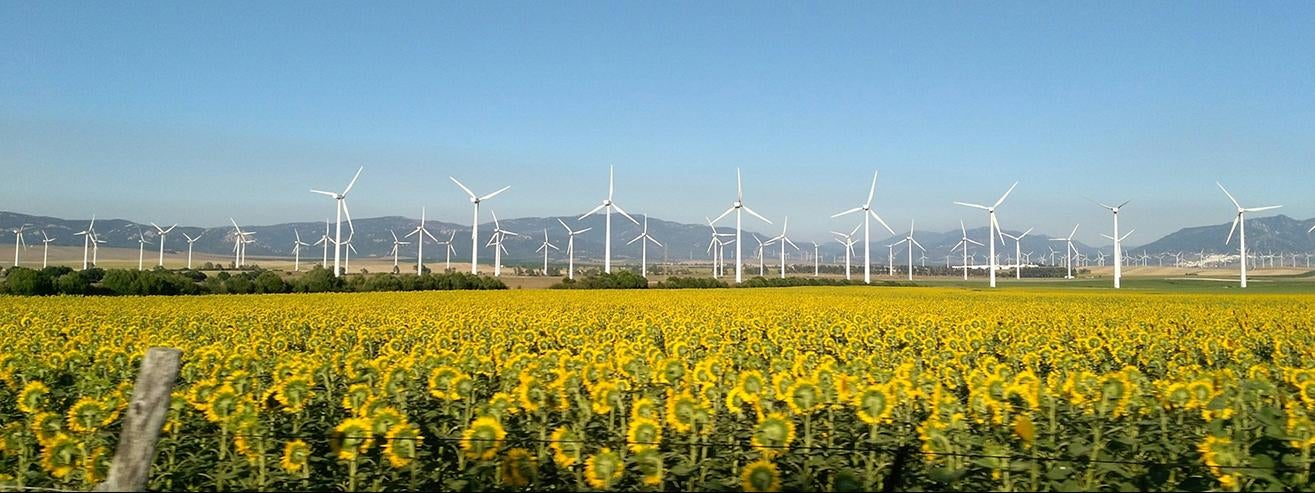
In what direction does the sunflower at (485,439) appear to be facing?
away from the camera

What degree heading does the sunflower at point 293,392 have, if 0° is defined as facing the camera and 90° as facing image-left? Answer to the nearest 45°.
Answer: approximately 180°

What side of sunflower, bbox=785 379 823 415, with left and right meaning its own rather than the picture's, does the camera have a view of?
back

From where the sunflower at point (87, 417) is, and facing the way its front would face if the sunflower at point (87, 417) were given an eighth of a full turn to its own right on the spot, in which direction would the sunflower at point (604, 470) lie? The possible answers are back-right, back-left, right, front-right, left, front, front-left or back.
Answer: right

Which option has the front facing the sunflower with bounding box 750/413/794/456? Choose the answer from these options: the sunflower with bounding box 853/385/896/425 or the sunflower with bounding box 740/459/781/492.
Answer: the sunflower with bounding box 740/459/781/492

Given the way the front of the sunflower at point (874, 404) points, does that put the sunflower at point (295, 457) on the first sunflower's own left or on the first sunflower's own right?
on the first sunflower's own left

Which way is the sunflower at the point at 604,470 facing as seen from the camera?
away from the camera

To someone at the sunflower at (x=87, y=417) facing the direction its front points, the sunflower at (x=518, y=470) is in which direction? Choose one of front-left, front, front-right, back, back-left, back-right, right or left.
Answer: back-right

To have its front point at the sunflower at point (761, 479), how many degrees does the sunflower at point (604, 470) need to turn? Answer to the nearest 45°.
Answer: approximately 90° to its right
